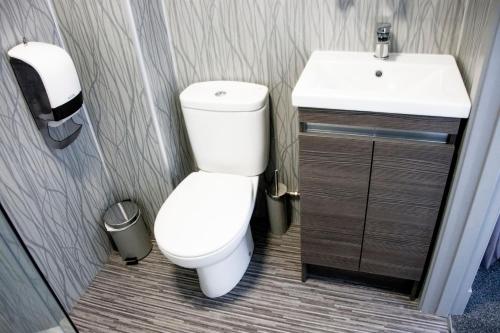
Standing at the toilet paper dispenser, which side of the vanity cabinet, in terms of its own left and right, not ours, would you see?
right

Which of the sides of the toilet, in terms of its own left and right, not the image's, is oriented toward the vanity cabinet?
left

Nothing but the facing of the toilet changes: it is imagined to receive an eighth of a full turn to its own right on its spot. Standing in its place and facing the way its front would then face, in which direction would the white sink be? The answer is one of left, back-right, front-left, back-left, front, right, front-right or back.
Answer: back

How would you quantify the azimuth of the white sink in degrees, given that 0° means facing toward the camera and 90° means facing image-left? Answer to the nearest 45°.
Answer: approximately 0°

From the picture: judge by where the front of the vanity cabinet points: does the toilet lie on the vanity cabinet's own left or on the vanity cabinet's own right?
on the vanity cabinet's own right

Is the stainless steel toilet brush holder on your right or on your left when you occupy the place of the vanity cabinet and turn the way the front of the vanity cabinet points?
on your right
